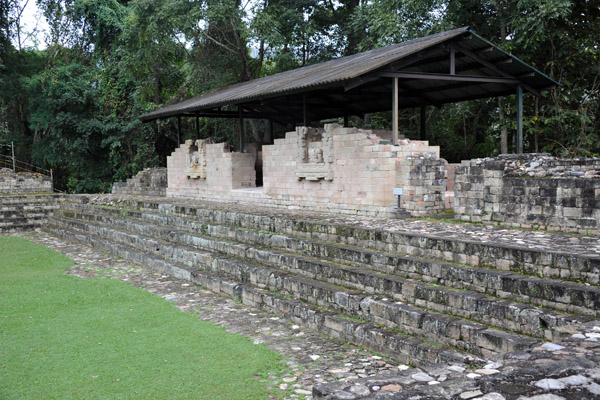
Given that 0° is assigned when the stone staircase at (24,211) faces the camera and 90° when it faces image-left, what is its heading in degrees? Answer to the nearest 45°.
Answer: approximately 0°

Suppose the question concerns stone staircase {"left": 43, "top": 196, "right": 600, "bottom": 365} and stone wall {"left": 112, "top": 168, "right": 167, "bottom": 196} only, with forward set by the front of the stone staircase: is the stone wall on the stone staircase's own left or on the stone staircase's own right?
on the stone staircase's own right

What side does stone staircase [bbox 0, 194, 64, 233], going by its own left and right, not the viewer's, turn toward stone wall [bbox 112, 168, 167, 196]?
left

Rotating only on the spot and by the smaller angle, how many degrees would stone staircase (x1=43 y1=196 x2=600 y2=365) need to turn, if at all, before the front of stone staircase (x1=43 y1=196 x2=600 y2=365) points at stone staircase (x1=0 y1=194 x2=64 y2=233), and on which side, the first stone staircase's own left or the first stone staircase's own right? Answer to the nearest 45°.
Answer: approximately 90° to the first stone staircase's own right

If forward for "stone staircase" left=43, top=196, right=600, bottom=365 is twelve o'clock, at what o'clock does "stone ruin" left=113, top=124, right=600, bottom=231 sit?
The stone ruin is roughly at 5 o'clock from the stone staircase.

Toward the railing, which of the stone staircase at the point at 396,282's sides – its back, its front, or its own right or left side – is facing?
right

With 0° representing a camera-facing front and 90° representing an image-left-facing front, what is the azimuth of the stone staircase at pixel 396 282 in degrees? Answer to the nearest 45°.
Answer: approximately 45°
